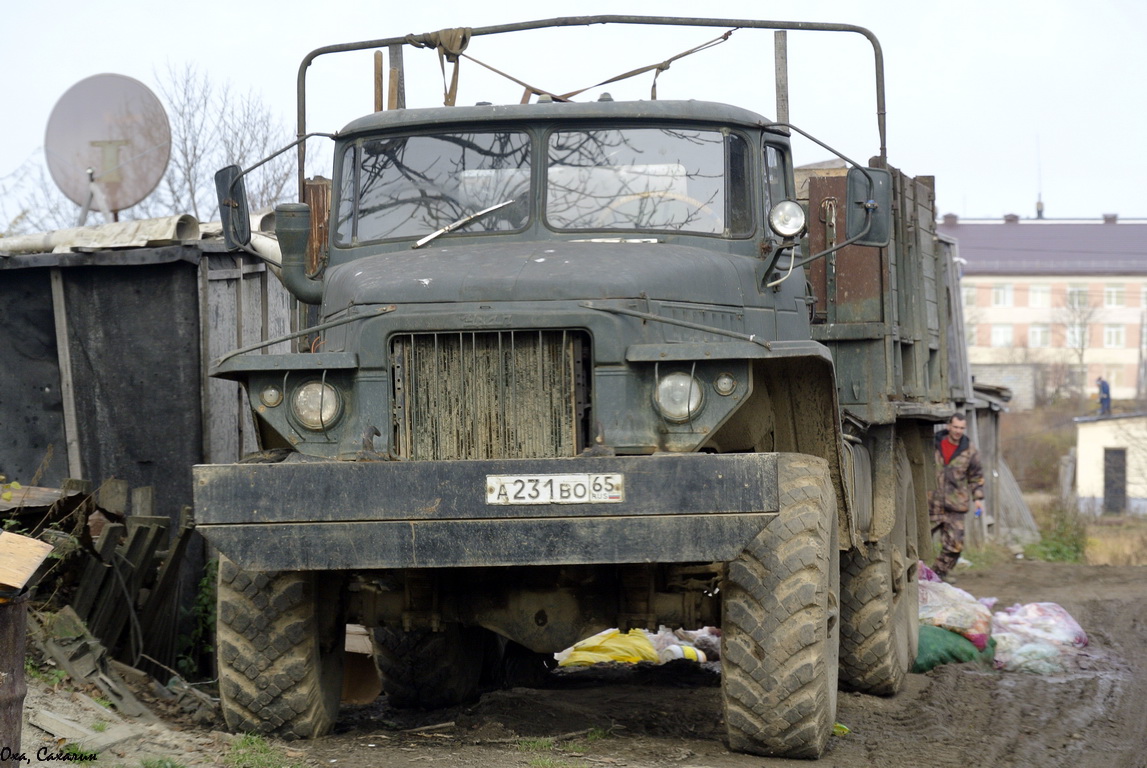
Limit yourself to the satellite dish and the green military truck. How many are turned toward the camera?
2

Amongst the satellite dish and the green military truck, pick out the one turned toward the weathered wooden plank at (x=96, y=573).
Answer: the satellite dish

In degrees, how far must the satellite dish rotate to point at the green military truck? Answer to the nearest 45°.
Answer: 0° — it already faces it

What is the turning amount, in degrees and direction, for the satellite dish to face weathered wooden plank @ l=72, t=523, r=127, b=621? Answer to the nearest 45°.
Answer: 0° — it already faces it

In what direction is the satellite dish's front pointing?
toward the camera

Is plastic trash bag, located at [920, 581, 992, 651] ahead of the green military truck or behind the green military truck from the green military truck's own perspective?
behind

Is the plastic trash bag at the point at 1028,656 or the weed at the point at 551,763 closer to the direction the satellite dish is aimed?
the weed

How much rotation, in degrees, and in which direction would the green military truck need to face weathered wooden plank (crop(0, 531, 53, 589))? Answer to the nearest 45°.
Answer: approximately 45° to its right

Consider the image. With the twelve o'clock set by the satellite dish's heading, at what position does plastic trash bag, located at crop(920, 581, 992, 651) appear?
The plastic trash bag is roughly at 10 o'clock from the satellite dish.

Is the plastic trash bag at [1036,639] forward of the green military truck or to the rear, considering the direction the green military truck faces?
to the rear

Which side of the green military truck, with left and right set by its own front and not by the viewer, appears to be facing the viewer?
front

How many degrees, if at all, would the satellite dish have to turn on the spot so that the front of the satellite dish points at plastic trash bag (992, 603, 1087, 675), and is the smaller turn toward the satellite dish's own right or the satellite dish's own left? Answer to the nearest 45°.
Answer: approximately 45° to the satellite dish's own left
